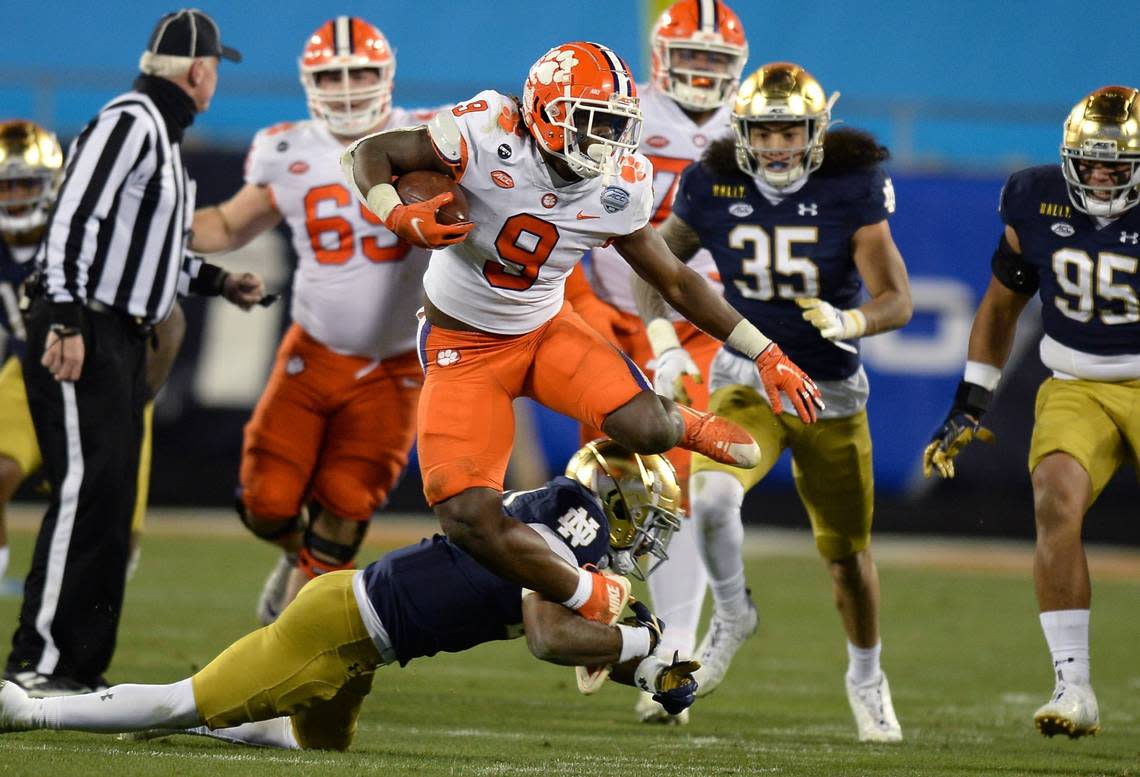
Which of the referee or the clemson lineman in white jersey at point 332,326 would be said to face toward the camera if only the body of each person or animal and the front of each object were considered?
the clemson lineman in white jersey

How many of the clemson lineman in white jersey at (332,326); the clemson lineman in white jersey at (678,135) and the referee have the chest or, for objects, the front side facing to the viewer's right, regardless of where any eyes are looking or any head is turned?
1

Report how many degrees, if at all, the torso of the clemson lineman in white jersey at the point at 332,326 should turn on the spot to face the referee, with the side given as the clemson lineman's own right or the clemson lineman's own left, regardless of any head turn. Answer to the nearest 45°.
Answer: approximately 45° to the clemson lineman's own right

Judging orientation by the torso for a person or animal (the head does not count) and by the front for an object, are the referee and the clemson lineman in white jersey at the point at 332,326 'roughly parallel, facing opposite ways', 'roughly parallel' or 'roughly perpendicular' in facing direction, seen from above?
roughly perpendicular

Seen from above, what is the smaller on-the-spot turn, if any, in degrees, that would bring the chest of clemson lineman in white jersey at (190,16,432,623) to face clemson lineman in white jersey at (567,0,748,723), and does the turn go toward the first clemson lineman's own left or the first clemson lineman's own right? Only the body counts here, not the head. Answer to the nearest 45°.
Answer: approximately 90° to the first clemson lineman's own left

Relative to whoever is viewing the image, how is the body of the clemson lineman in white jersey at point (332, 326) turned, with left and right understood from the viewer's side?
facing the viewer

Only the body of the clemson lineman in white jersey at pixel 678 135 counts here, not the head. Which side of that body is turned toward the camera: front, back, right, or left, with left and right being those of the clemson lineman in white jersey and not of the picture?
front

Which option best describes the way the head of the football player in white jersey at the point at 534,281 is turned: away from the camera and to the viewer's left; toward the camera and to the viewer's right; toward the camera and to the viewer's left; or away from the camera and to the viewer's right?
toward the camera and to the viewer's right

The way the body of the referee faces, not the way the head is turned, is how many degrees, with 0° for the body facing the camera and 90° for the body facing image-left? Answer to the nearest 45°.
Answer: approximately 270°

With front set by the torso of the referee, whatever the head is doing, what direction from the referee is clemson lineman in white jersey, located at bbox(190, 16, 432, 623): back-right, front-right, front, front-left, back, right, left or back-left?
front-left

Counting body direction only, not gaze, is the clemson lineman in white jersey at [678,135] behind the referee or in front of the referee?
in front

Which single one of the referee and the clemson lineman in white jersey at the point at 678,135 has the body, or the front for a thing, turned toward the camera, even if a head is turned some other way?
the clemson lineman in white jersey
